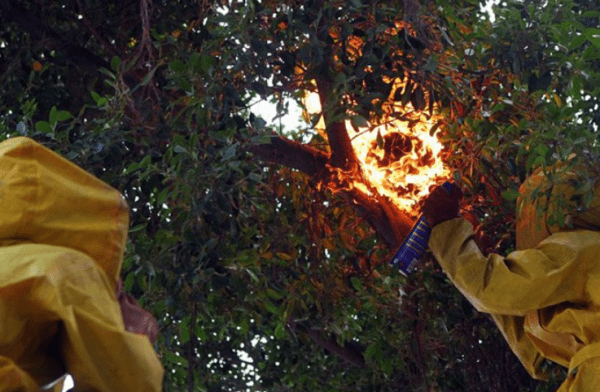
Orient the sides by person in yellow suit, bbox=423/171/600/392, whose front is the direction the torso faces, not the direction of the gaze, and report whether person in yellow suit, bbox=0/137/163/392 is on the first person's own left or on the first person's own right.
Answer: on the first person's own left

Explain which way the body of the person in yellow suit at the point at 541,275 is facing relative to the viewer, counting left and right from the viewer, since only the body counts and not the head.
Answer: facing to the left of the viewer

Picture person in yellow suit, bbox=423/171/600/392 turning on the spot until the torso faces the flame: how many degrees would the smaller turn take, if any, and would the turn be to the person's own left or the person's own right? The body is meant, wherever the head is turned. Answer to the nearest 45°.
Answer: approximately 45° to the person's own right
